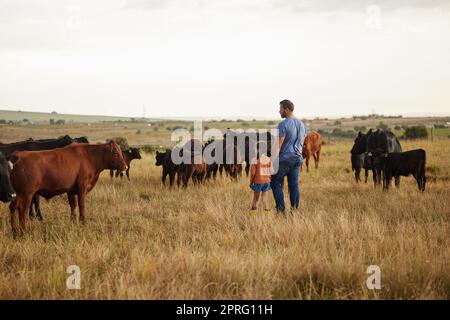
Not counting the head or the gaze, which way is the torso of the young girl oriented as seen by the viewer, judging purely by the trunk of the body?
away from the camera

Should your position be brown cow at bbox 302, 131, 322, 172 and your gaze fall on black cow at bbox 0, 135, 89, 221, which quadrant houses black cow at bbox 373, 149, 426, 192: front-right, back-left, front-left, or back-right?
front-left

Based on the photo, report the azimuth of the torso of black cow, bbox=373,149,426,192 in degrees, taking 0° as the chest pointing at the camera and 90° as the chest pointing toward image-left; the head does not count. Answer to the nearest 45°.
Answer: approximately 90°

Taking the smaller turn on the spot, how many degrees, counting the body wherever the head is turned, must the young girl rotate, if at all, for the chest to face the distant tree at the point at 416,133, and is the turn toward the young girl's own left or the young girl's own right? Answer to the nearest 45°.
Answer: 0° — they already face it

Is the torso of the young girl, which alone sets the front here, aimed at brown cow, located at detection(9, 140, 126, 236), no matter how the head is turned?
no

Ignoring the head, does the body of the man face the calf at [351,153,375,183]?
no

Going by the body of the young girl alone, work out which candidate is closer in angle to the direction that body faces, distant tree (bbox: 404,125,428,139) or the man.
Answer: the distant tree

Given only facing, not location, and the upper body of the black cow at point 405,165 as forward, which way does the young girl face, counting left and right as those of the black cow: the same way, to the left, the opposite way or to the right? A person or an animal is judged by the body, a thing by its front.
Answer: to the right

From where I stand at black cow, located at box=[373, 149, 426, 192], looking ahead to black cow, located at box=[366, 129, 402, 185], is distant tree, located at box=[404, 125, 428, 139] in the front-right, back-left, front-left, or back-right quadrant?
front-right

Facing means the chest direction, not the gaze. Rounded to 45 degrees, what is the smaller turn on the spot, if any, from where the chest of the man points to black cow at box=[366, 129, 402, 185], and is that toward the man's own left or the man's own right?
approximately 45° to the man's own right

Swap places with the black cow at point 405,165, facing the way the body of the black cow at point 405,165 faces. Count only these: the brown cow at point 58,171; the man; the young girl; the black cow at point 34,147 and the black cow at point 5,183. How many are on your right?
0

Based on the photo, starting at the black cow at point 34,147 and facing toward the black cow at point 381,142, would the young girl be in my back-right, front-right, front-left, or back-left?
front-right

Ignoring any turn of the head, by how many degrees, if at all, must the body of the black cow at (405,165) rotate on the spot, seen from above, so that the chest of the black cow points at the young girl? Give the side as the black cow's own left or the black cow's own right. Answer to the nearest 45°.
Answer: approximately 45° to the black cow's own left

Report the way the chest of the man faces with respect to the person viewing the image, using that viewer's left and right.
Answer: facing away from the viewer and to the left of the viewer
